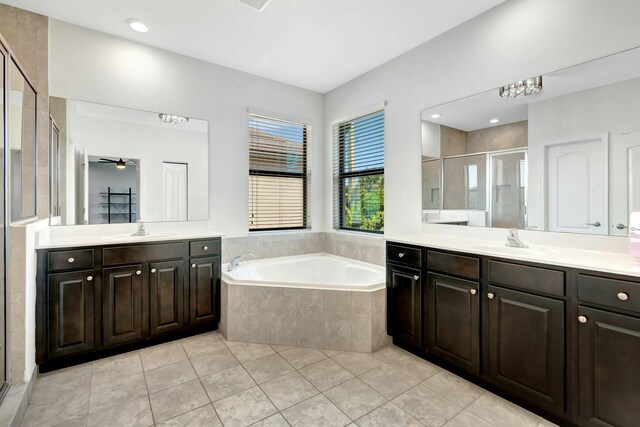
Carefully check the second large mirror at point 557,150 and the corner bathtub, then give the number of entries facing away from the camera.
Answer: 0

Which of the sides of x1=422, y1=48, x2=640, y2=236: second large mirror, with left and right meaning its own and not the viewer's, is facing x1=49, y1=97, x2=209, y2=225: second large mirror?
front

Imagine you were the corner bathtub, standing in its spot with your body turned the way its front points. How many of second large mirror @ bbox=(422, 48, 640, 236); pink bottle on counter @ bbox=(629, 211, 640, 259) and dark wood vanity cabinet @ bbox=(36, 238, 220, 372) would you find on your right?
1

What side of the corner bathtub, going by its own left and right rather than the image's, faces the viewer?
front

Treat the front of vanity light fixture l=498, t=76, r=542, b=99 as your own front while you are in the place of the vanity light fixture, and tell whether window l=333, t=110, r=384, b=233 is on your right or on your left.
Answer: on your right

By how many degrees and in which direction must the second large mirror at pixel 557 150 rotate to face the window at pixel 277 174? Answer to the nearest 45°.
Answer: approximately 45° to its right

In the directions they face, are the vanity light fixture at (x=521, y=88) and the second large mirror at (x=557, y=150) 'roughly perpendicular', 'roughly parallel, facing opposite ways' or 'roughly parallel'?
roughly parallel

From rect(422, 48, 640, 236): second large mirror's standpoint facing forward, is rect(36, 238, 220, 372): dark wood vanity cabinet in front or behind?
in front

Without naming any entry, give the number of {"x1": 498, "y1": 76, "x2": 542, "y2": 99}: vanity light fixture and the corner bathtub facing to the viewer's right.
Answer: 0

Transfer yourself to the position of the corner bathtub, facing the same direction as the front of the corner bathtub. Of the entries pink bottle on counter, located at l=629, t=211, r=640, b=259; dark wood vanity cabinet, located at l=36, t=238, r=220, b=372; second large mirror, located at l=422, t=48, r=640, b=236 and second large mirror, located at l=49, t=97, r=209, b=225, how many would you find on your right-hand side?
2

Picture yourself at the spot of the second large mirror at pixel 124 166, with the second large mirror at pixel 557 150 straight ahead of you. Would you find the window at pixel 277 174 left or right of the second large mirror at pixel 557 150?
left

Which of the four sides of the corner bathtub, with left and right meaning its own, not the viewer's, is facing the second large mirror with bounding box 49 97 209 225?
right

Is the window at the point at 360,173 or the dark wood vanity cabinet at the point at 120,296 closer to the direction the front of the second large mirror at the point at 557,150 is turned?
the dark wood vanity cabinet

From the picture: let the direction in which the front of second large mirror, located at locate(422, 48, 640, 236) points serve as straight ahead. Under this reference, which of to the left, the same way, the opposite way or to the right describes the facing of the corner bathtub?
to the left

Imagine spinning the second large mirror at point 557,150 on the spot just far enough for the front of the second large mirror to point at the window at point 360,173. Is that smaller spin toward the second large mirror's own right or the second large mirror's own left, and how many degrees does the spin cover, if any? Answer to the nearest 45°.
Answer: approximately 45° to the second large mirror's own right

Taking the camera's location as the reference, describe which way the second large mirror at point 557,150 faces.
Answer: facing the viewer and to the left of the viewer

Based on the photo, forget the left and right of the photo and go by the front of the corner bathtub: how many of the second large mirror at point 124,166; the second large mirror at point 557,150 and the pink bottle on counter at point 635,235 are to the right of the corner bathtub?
1
